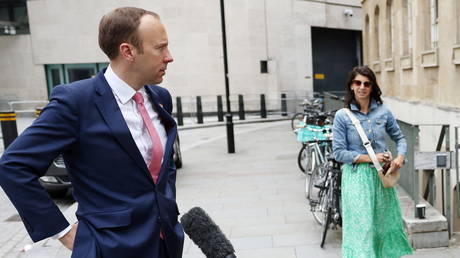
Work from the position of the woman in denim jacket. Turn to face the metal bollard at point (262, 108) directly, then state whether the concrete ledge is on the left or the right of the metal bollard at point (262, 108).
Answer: right

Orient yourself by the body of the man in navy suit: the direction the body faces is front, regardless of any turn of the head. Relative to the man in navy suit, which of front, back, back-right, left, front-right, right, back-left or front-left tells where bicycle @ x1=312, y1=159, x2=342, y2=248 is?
left

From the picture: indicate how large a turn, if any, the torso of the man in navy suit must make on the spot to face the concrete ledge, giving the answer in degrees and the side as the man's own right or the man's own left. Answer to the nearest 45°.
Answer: approximately 90° to the man's own left

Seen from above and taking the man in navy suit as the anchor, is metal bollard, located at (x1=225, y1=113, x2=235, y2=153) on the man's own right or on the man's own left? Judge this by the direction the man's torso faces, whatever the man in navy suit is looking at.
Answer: on the man's own left

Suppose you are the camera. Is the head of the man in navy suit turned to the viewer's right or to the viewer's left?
to the viewer's right

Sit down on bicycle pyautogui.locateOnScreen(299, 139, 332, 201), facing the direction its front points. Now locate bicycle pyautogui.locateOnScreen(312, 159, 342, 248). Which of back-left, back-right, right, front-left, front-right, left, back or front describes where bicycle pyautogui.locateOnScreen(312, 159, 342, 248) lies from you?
front-left

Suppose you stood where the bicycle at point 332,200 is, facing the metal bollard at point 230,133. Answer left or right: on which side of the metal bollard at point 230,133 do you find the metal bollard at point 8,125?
left

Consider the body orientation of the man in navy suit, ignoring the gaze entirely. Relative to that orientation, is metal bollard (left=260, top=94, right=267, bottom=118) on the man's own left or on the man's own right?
on the man's own left

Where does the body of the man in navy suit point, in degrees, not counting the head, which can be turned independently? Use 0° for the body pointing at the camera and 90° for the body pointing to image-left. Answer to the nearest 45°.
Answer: approximately 315°

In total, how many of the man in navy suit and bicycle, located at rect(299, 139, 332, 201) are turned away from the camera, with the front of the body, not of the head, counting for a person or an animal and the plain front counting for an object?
0
